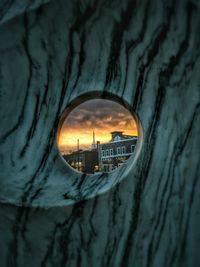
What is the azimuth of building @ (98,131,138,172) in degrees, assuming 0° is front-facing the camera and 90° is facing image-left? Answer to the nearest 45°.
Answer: approximately 45°
